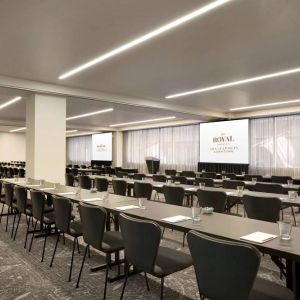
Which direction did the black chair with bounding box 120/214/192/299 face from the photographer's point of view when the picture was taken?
facing away from the viewer and to the right of the viewer

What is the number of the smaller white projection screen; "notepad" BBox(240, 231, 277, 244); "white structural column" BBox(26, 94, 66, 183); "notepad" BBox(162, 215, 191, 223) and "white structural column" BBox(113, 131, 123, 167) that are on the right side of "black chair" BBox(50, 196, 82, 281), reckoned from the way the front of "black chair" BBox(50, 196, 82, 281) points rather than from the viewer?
2

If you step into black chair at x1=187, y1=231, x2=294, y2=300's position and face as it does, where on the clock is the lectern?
The lectern is roughly at 10 o'clock from the black chair.

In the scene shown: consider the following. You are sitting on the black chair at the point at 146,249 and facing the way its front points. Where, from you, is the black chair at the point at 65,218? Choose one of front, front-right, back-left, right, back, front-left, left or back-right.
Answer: left

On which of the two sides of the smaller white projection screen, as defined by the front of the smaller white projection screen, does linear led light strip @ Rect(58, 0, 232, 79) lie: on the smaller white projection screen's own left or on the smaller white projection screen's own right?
on the smaller white projection screen's own left

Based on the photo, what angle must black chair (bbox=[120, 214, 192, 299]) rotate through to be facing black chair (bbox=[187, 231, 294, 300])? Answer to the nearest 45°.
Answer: approximately 90° to its right

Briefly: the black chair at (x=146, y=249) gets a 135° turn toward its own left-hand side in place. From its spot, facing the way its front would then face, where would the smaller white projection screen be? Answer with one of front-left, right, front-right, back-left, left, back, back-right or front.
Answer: right

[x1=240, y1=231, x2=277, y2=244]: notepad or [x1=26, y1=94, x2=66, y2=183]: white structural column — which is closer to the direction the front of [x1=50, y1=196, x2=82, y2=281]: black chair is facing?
the white structural column

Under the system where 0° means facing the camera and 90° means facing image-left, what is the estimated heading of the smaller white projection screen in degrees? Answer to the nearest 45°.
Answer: approximately 45°

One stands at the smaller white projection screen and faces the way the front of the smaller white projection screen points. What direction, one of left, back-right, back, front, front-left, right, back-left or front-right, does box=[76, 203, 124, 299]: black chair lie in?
front-left

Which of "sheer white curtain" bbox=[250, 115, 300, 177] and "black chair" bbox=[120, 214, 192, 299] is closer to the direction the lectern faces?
the black chair

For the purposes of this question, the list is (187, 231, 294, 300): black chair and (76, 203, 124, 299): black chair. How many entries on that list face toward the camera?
0

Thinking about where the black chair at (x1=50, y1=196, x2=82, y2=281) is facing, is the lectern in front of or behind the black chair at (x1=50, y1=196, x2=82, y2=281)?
in front

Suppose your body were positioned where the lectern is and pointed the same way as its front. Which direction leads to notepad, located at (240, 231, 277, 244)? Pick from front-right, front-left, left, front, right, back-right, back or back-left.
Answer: front-left

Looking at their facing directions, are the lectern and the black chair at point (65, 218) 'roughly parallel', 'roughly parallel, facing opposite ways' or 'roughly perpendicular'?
roughly parallel, facing opposite ways

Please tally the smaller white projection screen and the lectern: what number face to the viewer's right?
0

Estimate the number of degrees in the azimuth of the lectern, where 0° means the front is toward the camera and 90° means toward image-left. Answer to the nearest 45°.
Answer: approximately 45°

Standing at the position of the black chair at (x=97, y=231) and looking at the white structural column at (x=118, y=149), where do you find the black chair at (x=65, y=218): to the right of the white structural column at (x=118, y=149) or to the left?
left

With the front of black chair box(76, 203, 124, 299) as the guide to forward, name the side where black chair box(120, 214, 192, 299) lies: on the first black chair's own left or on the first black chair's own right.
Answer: on the first black chair's own right

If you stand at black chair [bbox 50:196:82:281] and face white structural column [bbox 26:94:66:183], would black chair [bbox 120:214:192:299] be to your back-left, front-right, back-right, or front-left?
back-right
